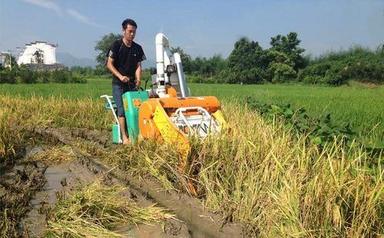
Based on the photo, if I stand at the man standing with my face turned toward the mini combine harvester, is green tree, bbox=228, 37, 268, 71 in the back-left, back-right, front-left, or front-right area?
back-left

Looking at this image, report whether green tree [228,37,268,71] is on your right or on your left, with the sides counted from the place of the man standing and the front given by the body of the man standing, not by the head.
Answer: on your left

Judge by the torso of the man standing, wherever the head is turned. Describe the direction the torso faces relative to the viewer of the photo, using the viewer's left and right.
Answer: facing the viewer and to the right of the viewer

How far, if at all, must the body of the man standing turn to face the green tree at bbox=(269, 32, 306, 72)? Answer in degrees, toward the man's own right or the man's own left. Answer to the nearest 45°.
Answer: approximately 90° to the man's own left

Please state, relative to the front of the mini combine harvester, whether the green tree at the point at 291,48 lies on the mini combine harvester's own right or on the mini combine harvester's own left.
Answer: on the mini combine harvester's own left

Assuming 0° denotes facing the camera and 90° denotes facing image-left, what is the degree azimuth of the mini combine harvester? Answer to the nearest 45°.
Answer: approximately 315°

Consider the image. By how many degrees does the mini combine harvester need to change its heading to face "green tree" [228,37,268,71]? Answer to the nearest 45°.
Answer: approximately 135° to its left

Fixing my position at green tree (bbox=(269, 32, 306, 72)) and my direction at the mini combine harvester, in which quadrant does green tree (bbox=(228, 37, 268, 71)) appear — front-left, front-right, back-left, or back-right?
front-right

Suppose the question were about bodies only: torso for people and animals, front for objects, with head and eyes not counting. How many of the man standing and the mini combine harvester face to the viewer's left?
0

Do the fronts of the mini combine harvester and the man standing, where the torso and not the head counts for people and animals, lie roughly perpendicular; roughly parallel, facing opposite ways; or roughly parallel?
roughly parallel
